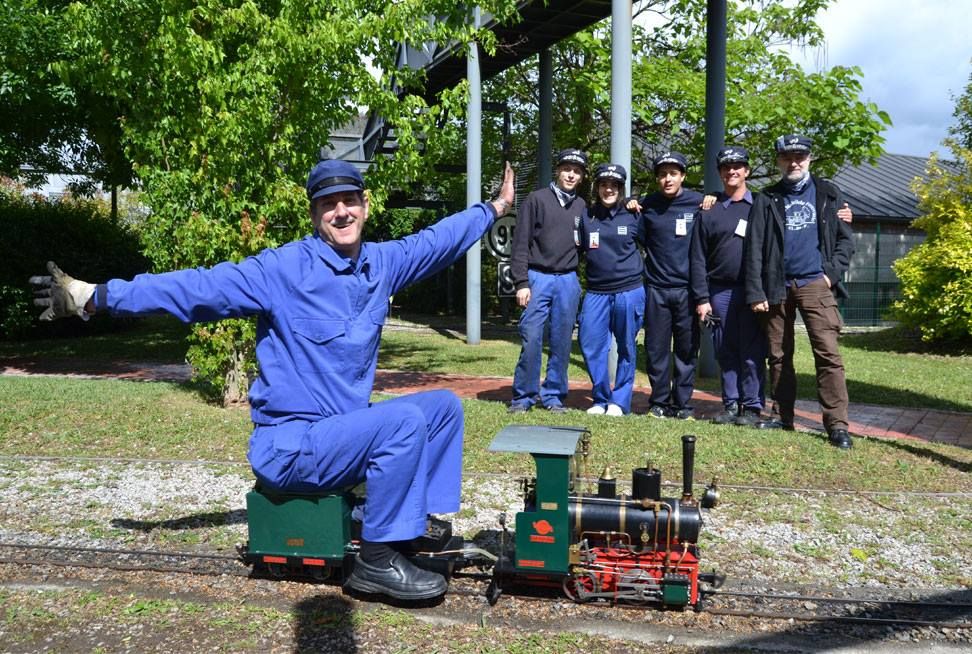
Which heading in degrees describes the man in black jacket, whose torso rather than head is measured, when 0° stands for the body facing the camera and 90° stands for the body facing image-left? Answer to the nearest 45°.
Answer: approximately 0°

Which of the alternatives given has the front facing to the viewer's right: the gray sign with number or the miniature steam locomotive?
the miniature steam locomotive

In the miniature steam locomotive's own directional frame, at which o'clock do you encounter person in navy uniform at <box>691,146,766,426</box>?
The person in navy uniform is roughly at 10 o'clock from the miniature steam locomotive.

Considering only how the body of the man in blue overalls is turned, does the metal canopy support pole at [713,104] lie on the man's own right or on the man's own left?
on the man's own left

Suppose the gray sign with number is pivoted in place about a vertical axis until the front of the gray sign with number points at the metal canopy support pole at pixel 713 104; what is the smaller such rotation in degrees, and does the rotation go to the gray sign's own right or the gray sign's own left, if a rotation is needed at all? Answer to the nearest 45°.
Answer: approximately 45° to the gray sign's own left

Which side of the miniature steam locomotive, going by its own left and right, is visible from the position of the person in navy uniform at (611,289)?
left

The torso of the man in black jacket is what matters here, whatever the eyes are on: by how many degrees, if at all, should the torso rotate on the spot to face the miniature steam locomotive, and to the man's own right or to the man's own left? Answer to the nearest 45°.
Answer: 0° — they already face it

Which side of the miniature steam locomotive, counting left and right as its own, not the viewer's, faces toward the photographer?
right

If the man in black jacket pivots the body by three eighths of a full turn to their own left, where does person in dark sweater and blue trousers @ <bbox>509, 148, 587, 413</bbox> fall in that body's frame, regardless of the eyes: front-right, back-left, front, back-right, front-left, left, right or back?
back-left
